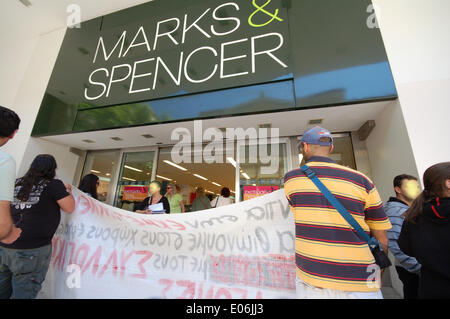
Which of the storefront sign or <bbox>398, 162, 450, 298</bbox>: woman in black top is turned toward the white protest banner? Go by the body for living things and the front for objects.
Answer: the storefront sign

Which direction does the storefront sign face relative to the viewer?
toward the camera

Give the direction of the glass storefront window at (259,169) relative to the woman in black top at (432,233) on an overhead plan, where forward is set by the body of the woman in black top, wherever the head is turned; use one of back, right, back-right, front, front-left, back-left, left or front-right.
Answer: left

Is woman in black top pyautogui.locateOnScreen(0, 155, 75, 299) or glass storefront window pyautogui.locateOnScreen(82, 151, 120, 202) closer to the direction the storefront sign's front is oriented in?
the woman in black top

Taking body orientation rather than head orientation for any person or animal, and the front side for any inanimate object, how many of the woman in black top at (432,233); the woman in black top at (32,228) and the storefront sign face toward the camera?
1

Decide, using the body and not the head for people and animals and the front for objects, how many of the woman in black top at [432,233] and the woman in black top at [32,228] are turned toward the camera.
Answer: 0

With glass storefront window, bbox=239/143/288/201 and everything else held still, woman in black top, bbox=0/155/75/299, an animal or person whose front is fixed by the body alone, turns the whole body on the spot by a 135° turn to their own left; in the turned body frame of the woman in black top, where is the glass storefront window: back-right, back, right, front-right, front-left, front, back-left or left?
back

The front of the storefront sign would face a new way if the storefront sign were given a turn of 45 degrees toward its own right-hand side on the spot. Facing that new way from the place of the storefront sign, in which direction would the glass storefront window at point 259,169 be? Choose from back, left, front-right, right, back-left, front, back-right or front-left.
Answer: left

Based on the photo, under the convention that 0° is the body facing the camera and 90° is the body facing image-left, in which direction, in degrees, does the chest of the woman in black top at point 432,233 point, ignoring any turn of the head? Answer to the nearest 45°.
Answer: approximately 225°

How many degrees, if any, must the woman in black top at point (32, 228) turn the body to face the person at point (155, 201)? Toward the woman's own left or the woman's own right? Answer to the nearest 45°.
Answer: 0° — they already face them

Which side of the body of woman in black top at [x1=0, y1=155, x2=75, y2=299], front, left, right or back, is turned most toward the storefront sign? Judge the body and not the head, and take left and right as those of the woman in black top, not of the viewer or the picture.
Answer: front

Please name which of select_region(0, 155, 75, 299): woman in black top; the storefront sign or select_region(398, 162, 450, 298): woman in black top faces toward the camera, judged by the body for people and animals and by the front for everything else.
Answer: the storefront sign

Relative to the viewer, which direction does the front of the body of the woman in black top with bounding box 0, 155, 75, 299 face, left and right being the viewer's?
facing away from the viewer and to the right of the viewer
